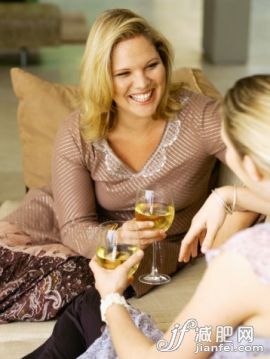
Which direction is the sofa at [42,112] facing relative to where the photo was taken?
toward the camera

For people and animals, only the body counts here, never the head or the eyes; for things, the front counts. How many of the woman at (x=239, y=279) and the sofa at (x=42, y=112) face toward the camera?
1

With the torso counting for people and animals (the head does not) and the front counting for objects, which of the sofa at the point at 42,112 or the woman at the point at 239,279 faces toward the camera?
the sofa

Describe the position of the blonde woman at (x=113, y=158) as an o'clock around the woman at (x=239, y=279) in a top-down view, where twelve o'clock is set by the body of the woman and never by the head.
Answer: The blonde woman is roughly at 1 o'clock from the woman.

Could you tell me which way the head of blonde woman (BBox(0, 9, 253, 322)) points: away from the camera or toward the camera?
toward the camera

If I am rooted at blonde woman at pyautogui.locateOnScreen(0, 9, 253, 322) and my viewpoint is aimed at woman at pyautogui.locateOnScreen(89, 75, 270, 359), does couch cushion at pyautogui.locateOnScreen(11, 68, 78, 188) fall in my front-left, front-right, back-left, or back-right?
back-right

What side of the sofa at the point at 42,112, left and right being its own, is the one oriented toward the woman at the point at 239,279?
front

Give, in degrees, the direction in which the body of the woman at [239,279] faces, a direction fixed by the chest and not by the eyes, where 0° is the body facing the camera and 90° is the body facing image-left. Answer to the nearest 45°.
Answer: approximately 135°

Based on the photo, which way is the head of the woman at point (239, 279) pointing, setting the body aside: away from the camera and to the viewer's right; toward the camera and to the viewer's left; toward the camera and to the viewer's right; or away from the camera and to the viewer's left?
away from the camera and to the viewer's left

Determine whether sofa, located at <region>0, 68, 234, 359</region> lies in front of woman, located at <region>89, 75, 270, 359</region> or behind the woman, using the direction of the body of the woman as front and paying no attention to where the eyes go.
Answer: in front
